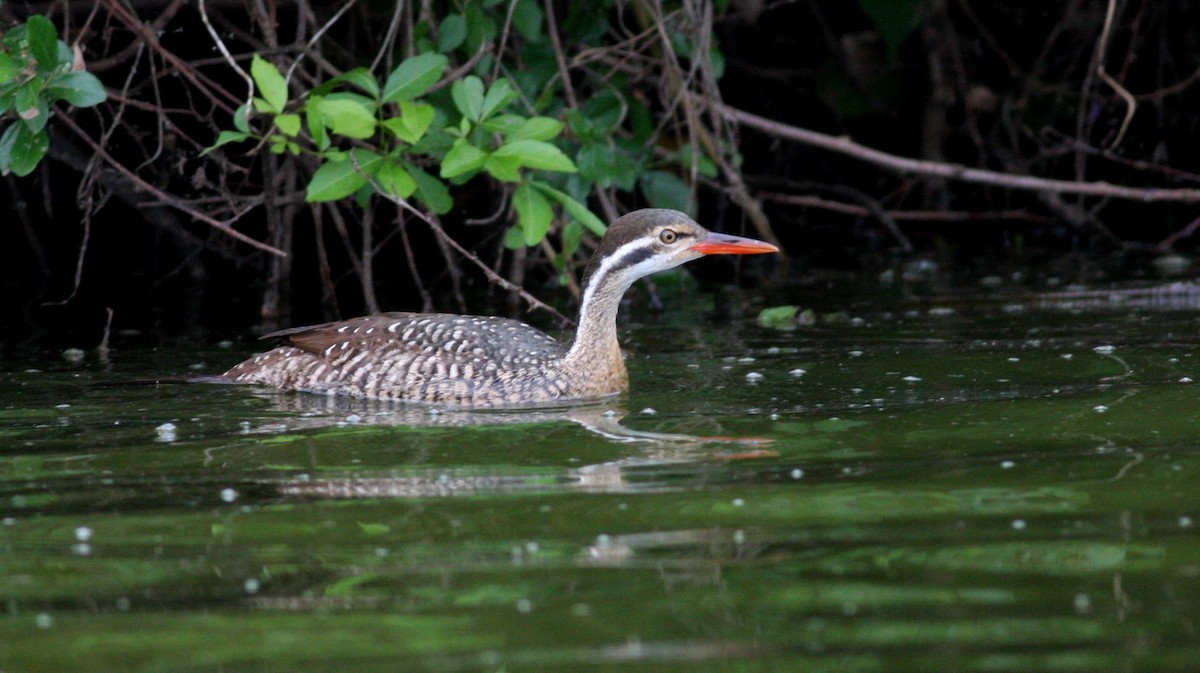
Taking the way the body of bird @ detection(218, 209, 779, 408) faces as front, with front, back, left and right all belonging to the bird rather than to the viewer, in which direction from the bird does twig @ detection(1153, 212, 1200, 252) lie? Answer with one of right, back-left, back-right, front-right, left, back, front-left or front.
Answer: front-left

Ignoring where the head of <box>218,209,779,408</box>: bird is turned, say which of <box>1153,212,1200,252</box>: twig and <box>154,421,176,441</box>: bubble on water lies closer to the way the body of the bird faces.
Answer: the twig

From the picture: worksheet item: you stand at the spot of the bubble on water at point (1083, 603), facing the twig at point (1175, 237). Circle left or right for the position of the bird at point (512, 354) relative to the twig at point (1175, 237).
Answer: left

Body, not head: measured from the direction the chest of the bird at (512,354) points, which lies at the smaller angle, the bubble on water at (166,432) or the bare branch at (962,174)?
the bare branch

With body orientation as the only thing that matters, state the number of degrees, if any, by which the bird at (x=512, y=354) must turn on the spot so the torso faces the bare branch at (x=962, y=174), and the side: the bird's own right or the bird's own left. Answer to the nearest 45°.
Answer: approximately 45° to the bird's own left

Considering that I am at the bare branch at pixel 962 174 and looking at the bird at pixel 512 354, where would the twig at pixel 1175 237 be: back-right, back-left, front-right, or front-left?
back-left

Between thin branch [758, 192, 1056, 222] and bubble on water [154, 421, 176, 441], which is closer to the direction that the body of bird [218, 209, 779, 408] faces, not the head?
the thin branch

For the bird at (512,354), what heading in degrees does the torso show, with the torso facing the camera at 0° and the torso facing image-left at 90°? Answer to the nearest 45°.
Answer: approximately 270°

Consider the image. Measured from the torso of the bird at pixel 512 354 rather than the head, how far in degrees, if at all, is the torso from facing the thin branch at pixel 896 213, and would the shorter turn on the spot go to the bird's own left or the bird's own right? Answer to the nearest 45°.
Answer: approximately 45° to the bird's own left
